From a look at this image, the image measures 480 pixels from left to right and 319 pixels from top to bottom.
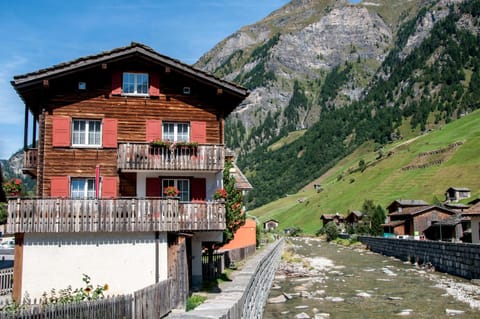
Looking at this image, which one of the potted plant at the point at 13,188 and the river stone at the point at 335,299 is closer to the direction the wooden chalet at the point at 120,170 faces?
the potted plant

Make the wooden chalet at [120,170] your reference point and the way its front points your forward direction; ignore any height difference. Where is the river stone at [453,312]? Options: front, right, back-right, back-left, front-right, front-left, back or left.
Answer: left

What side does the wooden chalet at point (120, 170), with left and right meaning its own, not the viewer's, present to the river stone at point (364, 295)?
left

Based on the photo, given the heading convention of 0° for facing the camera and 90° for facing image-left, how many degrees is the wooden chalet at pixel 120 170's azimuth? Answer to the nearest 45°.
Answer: approximately 0°

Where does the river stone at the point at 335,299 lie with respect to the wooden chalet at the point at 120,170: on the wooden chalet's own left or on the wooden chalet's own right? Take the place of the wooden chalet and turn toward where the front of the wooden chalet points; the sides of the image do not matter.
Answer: on the wooden chalet's own left

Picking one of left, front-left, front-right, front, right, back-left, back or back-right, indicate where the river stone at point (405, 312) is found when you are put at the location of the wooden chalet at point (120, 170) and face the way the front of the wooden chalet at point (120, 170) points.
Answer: left

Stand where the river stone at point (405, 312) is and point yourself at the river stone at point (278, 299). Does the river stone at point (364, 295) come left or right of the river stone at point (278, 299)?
right
